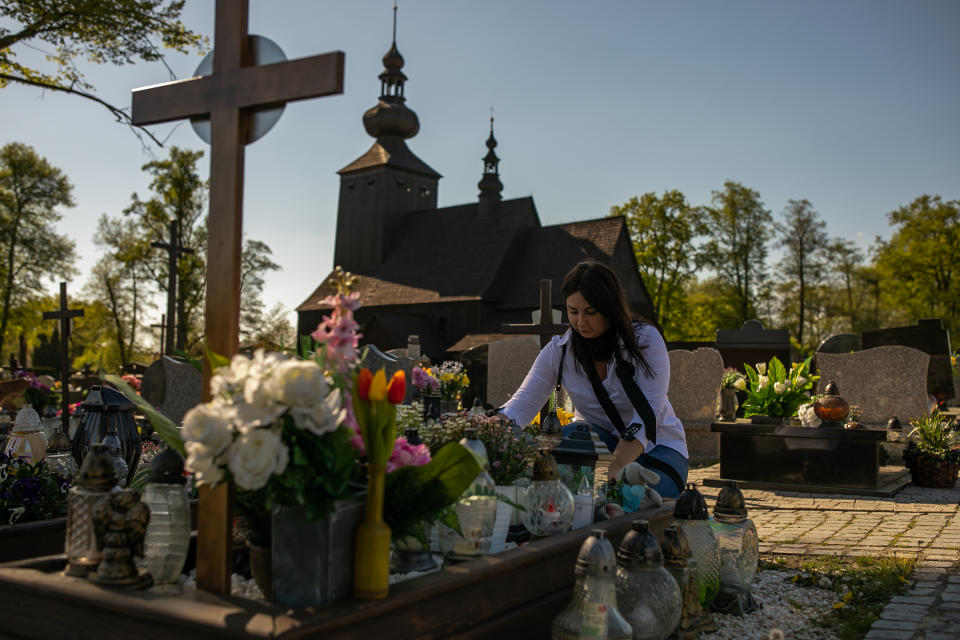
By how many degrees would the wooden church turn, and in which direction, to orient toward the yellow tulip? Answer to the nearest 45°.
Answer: approximately 135° to its left

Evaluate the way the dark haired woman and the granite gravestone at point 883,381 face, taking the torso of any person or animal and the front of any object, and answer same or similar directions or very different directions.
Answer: very different directions

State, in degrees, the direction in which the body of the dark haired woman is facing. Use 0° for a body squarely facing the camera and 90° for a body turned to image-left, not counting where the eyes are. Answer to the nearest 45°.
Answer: approximately 45°

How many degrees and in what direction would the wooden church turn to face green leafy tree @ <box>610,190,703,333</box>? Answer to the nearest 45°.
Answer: approximately 135° to its right

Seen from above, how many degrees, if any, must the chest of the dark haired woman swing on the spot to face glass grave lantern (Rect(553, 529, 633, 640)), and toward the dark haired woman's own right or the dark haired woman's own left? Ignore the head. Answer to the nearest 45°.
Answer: approximately 45° to the dark haired woman's own left

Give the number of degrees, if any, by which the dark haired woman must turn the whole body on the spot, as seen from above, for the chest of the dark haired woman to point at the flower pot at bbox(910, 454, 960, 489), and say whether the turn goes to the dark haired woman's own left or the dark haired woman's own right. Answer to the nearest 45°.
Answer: approximately 180°

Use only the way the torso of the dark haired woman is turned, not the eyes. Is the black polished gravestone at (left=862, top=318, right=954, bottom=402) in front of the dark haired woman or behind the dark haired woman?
behind

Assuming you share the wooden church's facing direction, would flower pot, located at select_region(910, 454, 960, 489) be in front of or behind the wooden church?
behind
